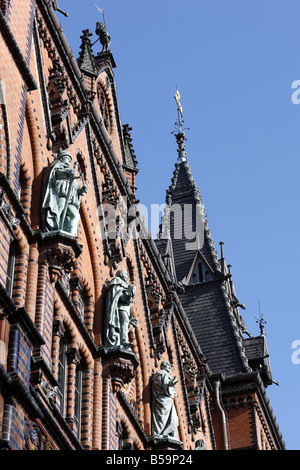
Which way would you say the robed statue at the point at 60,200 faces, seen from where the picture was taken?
facing the viewer and to the right of the viewer

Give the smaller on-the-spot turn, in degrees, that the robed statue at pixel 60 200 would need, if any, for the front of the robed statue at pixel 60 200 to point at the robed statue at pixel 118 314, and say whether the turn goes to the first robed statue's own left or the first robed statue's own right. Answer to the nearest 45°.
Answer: approximately 135° to the first robed statue's own left

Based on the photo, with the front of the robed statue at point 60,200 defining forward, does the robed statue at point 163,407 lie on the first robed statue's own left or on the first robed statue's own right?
on the first robed statue's own left
